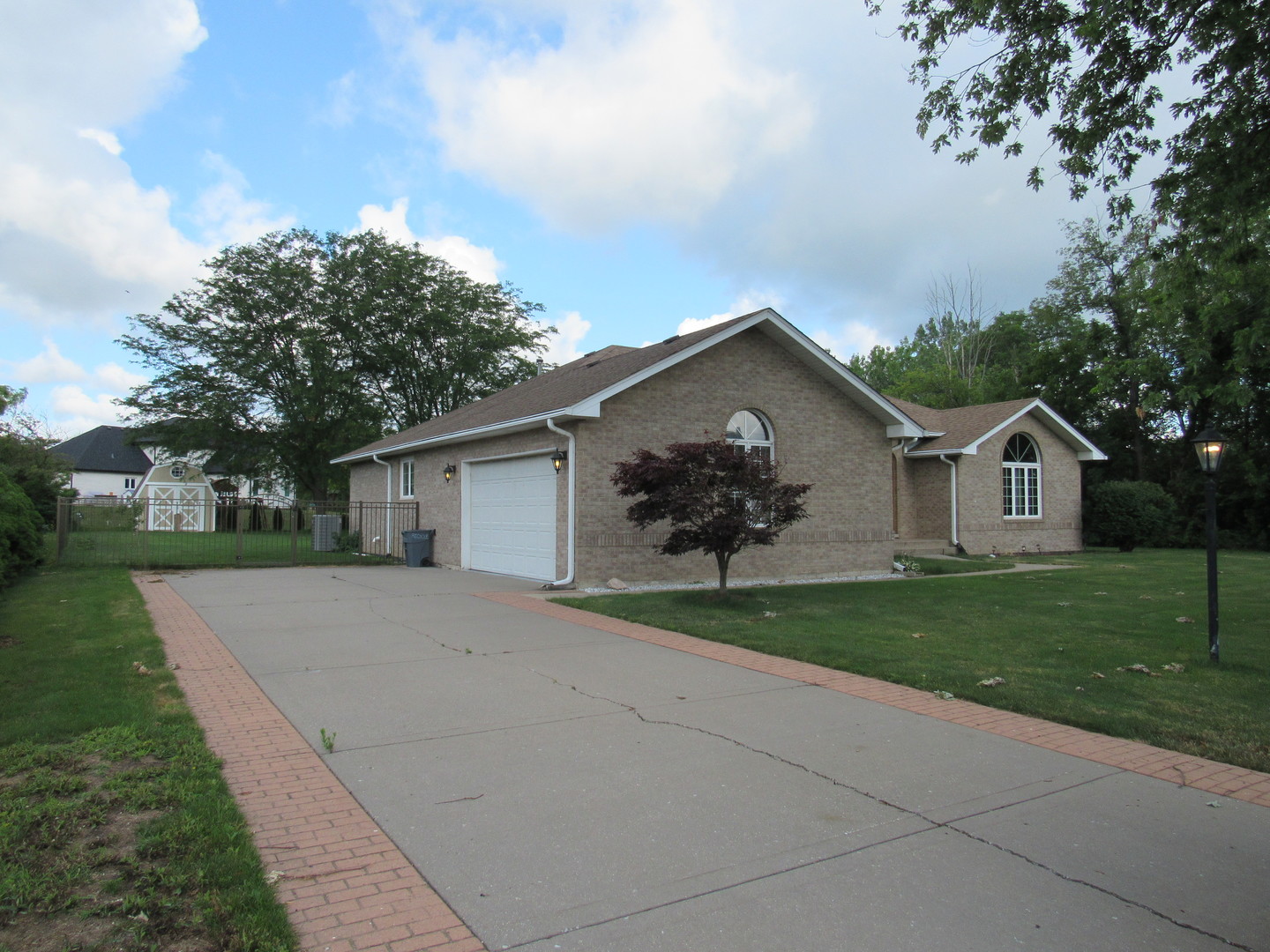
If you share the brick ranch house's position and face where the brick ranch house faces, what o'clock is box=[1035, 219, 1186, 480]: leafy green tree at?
The leafy green tree is roughly at 9 o'clock from the brick ranch house.

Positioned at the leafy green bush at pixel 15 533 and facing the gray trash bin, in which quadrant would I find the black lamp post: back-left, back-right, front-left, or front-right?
front-right

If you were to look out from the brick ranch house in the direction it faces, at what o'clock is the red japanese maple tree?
The red japanese maple tree is roughly at 1 o'clock from the brick ranch house.

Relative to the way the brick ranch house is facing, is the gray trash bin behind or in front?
behind

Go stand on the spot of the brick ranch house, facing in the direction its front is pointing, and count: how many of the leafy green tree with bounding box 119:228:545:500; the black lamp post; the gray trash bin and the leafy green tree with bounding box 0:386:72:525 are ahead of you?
1

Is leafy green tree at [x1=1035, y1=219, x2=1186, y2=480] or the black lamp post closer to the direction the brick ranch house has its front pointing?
the black lamp post

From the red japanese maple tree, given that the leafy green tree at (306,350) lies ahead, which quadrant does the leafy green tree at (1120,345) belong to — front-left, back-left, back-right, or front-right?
front-right

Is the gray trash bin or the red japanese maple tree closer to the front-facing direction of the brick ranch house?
the red japanese maple tree

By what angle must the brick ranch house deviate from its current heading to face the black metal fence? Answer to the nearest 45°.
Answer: approximately 135° to its right

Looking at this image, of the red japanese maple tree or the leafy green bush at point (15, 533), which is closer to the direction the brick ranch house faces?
the red japanese maple tree

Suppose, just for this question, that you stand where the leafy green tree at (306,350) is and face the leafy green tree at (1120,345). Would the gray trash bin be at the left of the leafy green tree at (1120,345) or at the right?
right

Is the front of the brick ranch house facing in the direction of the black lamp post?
yes

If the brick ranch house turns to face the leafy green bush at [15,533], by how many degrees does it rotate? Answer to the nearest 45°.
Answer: approximately 135° to its right

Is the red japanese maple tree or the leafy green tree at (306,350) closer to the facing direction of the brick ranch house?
the red japanese maple tree
